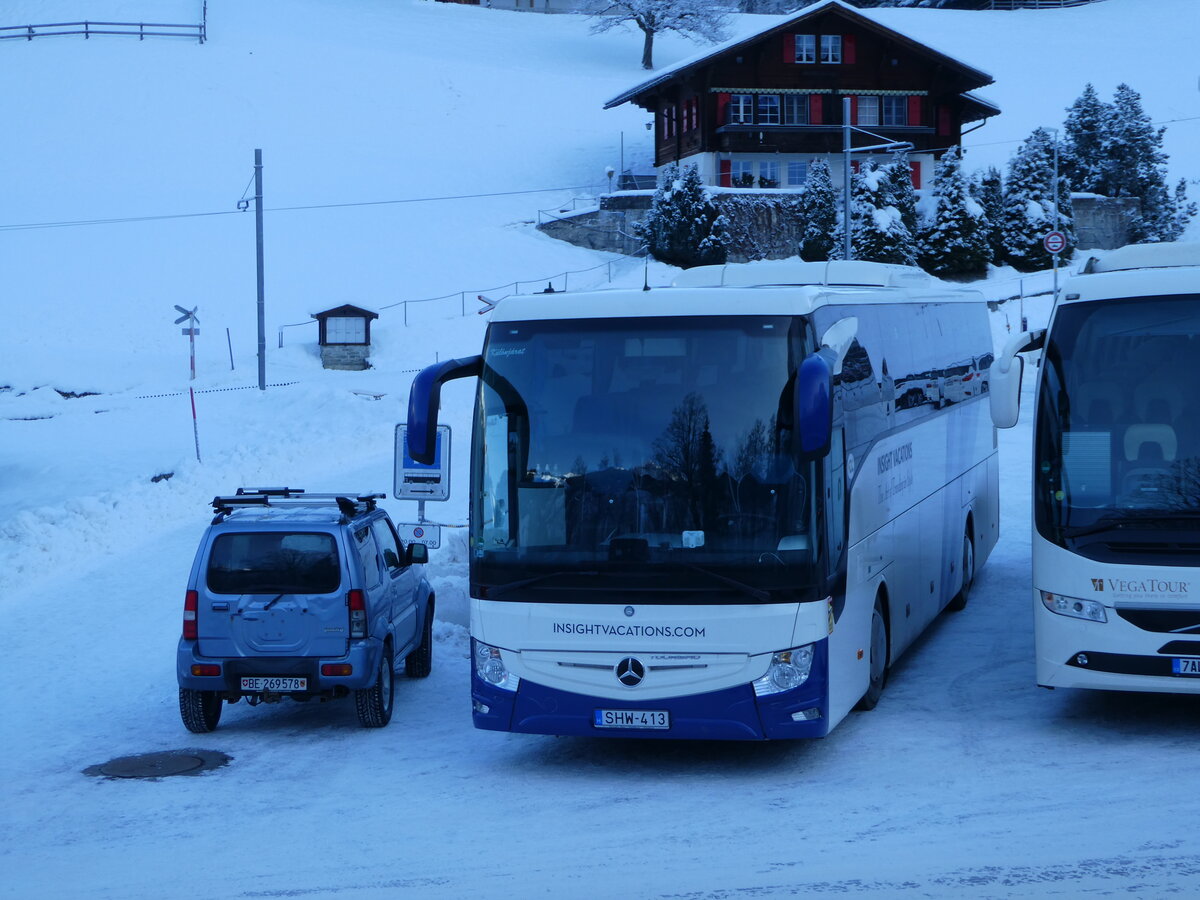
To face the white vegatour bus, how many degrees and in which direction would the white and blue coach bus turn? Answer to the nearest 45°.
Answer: approximately 90° to its left

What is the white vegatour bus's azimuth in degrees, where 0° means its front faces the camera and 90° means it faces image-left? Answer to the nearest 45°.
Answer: approximately 0°

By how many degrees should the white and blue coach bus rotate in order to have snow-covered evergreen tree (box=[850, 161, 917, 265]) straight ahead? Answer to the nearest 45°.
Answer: approximately 180°

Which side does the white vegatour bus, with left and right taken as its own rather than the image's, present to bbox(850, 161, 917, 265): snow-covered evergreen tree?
back

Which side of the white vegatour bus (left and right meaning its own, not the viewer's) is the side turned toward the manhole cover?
right

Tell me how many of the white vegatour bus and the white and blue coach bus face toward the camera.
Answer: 2

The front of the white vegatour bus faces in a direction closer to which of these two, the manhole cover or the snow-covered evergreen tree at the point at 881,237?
the manhole cover

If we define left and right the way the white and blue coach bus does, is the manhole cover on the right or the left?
on its right
